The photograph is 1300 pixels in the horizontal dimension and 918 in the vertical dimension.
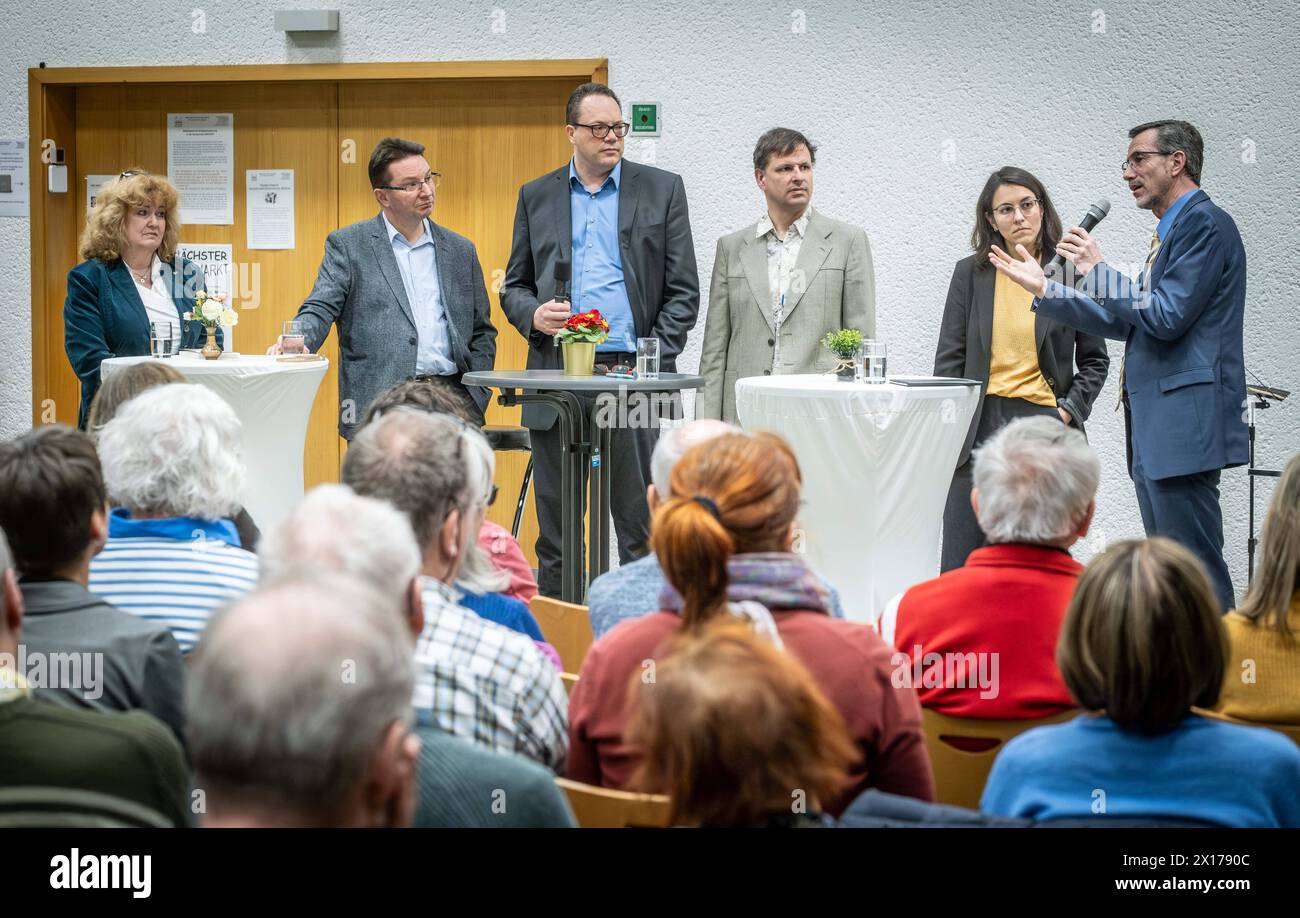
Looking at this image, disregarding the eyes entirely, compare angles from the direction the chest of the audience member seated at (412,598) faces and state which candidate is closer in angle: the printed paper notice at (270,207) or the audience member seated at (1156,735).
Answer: the printed paper notice

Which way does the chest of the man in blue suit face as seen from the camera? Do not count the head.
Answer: to the viewer's left

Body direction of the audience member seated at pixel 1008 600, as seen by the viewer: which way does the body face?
away from the camera

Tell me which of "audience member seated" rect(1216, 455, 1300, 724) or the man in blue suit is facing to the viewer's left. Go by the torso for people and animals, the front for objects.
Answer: the man in blue suit

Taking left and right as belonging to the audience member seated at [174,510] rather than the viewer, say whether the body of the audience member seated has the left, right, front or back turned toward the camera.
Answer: back

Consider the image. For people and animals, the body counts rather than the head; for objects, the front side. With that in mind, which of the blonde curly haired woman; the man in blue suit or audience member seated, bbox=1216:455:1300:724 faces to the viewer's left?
the man in blue suit

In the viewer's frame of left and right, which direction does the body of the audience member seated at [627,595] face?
facing away from the viewer

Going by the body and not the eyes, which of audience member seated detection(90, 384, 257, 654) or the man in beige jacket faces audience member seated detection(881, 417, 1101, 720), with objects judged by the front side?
the man in beige jacket

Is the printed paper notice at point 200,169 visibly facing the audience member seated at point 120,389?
yes

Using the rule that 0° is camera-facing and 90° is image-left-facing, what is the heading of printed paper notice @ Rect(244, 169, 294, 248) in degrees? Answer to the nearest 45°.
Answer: approximately 0°

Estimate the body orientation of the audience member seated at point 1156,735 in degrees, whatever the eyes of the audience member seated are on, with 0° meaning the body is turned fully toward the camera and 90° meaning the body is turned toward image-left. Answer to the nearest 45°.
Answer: approximately 180°

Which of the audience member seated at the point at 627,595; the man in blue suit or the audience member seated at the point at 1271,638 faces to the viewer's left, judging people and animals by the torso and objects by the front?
the man in blue suit

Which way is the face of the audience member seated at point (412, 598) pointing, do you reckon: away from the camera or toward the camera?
away from the camera

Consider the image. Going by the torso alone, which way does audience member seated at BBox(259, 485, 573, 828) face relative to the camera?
away from the camera
